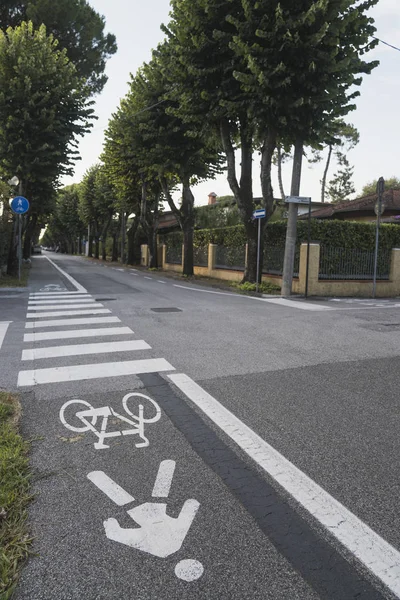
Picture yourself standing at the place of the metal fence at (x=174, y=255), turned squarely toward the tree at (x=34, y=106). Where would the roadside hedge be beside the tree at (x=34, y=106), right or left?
left

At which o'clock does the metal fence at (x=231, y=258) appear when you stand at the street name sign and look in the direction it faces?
The metal fence is roughly at 5 o'clock from the street name sign.

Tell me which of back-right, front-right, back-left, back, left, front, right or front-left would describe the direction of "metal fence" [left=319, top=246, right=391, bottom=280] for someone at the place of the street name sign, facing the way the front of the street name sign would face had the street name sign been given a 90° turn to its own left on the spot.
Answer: front-left

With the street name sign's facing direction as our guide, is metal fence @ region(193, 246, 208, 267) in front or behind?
behind

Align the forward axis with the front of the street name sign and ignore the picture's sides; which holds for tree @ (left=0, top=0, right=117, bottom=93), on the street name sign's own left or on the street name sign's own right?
on the street name sign's own right

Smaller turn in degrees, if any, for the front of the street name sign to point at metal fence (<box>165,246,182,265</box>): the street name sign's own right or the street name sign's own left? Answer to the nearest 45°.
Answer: approximately 135° to the street name sign's own right

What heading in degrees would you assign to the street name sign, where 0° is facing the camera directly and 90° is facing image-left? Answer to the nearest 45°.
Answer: approximately 0°
